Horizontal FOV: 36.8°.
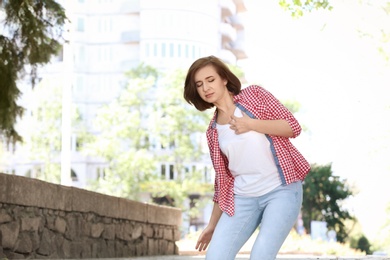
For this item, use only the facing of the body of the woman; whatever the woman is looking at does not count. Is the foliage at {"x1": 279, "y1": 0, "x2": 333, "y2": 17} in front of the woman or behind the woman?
behind

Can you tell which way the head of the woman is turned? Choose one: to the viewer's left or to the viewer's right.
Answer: to the viewer's left

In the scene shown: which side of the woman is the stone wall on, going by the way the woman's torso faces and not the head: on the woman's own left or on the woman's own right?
on the woman's own right

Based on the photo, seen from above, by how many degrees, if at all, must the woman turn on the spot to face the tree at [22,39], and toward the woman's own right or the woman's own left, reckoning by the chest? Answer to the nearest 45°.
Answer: approximately 90° to the woman's own right

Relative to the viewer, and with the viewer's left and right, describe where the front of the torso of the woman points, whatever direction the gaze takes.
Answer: facing the viewer and to the left of the viewer
